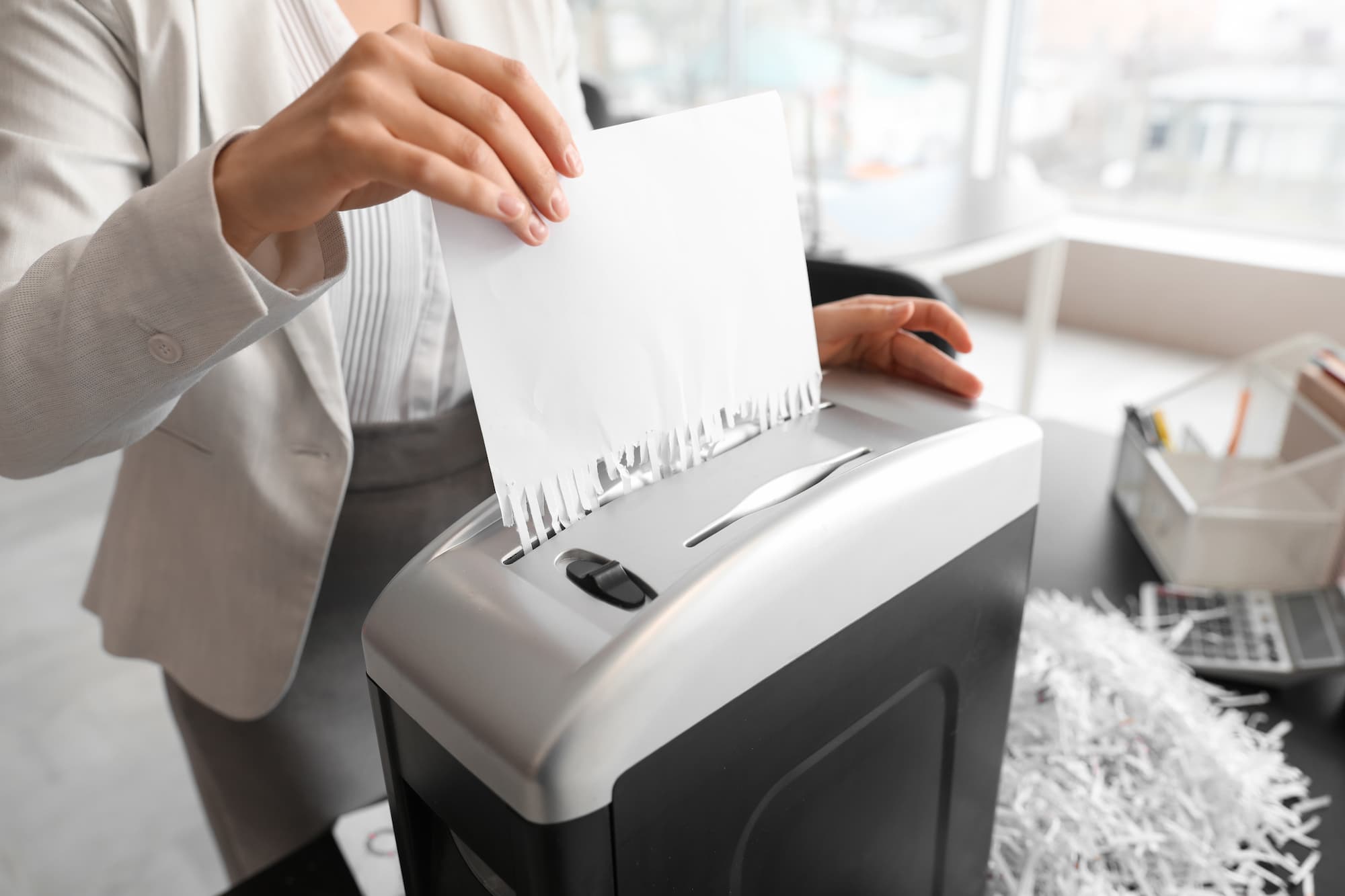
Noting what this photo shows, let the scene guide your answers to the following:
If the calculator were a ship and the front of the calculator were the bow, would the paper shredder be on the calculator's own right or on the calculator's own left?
on the calculator's own left

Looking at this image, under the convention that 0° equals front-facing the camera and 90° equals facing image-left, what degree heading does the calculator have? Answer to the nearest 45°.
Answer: approximately 90°

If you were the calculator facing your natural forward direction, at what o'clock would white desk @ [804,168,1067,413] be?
The white desk is roughly at 2 o'clock from the calculator.
